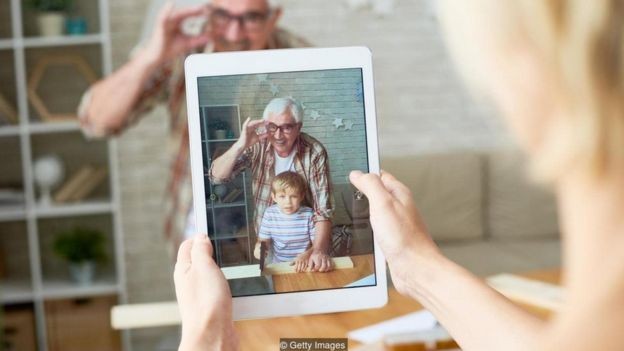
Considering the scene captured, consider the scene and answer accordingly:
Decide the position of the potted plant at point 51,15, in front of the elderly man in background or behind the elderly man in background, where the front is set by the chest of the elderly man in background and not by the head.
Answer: behind

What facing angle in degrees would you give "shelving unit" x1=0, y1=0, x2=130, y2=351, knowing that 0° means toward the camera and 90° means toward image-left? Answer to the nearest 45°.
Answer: approximately 0°

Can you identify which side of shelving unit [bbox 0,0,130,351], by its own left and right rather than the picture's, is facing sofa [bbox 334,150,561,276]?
left

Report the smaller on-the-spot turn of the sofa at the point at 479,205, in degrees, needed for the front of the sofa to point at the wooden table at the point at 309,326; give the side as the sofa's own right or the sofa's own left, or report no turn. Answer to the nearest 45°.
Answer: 0° — it already faces it

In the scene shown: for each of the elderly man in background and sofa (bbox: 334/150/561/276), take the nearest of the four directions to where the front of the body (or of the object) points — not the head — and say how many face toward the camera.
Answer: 2

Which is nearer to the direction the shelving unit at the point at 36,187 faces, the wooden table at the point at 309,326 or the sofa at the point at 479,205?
the wooden table

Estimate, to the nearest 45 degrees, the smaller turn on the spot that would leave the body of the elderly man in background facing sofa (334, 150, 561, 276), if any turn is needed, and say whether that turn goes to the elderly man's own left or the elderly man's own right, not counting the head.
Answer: approximately 135° to the elderly man's own left

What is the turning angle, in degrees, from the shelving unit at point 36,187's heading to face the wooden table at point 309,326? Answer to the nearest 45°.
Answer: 0° — it already faces it
